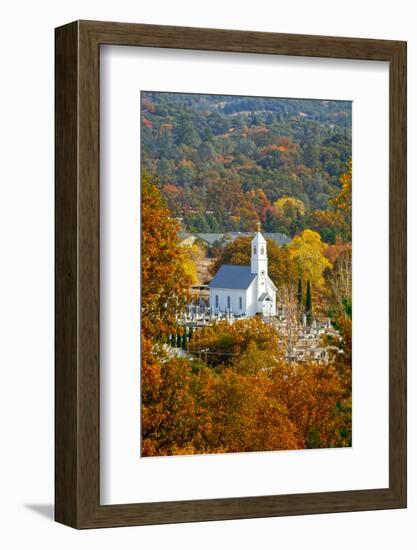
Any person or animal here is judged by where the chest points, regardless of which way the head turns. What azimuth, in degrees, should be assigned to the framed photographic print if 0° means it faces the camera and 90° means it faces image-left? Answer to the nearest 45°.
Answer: approximately 315°
